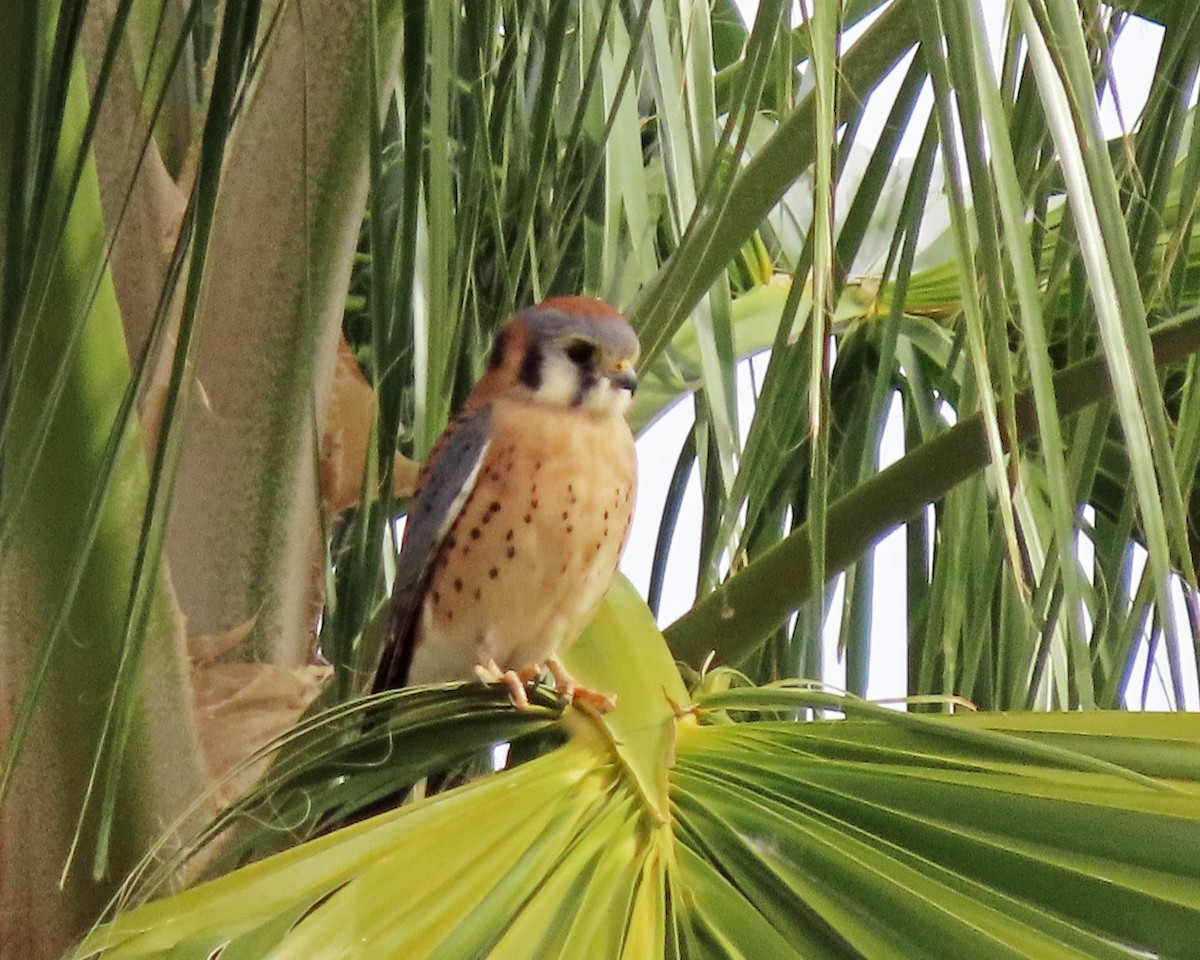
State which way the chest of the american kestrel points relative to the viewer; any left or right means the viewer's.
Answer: facing the viewer and to the right of the viewer
